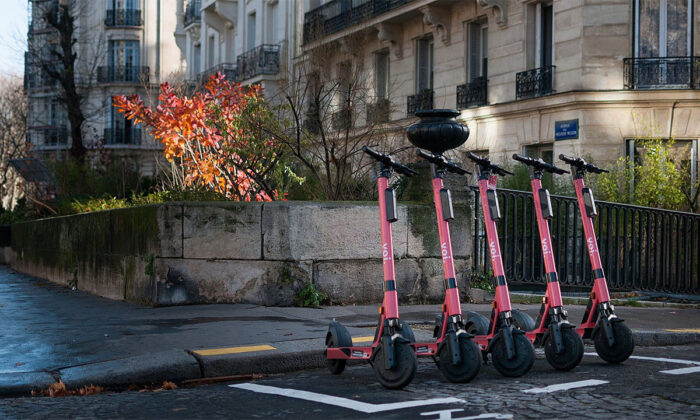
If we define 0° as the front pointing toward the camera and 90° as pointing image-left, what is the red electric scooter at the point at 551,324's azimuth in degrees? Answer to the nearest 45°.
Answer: approximately 315°

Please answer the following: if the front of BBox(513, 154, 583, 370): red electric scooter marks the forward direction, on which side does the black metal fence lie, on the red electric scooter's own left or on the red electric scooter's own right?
on the red electric scooter's own left

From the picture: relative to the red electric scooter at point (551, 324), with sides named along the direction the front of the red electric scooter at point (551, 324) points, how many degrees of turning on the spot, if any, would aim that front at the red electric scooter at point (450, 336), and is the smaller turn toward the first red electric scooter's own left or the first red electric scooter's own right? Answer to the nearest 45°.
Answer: approximately 90° to the first red electric scooter's own right

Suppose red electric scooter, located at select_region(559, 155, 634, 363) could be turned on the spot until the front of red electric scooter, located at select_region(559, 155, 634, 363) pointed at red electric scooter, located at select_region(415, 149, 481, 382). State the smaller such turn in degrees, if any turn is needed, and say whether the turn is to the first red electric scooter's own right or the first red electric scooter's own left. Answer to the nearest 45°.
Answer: approximately 90° to the first red electric scooter's own right

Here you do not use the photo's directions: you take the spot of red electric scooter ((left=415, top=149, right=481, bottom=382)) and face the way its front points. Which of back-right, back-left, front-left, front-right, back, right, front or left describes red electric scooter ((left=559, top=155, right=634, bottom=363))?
left

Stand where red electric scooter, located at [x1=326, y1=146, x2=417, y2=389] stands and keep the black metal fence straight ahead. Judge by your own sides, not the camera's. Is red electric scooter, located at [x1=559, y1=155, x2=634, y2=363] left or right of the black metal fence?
right

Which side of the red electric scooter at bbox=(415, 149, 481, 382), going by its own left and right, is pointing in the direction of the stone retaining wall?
back

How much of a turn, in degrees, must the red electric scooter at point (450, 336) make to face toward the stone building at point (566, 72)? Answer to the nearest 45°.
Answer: approximately 135° to its left

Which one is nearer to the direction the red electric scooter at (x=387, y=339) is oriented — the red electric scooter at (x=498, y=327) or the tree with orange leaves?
the red electric scooter

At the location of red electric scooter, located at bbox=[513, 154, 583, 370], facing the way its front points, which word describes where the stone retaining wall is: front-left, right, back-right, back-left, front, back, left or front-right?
back

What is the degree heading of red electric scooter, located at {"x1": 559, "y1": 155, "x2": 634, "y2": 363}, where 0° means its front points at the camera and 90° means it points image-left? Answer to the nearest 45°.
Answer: approximately 315°

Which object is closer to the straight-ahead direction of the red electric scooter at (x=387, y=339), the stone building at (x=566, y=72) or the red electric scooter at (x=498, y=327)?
the red electric scooter
